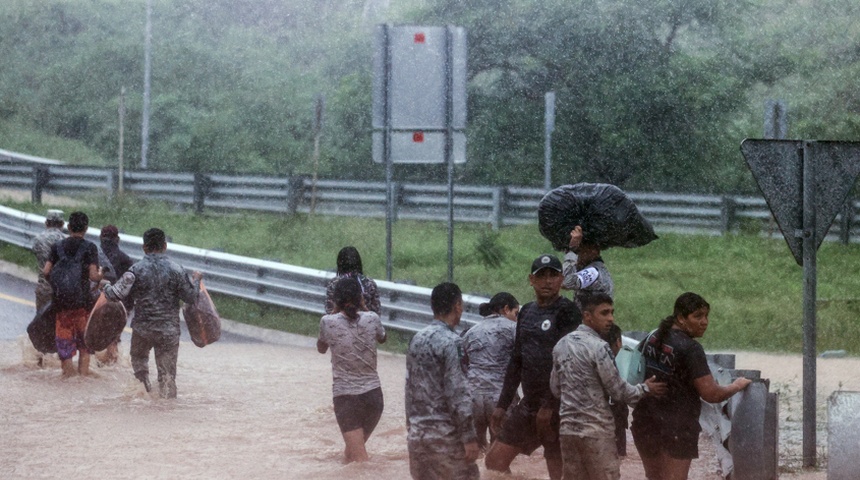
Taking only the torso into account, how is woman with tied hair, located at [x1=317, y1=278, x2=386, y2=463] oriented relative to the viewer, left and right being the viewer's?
facing away from the viewer

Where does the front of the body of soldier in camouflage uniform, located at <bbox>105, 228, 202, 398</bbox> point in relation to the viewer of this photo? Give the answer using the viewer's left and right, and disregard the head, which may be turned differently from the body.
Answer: facing away from the viewer

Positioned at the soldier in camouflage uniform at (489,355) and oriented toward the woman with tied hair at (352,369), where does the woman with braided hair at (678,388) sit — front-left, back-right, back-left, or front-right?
back-left

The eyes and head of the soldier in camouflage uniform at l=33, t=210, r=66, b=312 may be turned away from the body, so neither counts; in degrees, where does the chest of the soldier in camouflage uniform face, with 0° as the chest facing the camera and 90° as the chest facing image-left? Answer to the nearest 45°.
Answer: approximately 180°

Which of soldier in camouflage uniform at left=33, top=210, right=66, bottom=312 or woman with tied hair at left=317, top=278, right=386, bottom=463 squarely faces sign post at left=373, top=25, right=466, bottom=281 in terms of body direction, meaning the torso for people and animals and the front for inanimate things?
the woman with tied hair

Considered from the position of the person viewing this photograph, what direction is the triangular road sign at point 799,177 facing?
facing away from the viewer

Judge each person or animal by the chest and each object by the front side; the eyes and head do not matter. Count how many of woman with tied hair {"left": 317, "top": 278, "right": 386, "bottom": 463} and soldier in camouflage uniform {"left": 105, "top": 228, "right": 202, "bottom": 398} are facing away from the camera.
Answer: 2

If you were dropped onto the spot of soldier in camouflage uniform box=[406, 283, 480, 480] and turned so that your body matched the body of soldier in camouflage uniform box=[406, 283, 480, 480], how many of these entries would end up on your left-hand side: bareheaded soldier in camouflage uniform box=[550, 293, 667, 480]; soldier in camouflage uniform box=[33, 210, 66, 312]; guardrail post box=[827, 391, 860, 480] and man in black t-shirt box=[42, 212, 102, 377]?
2
